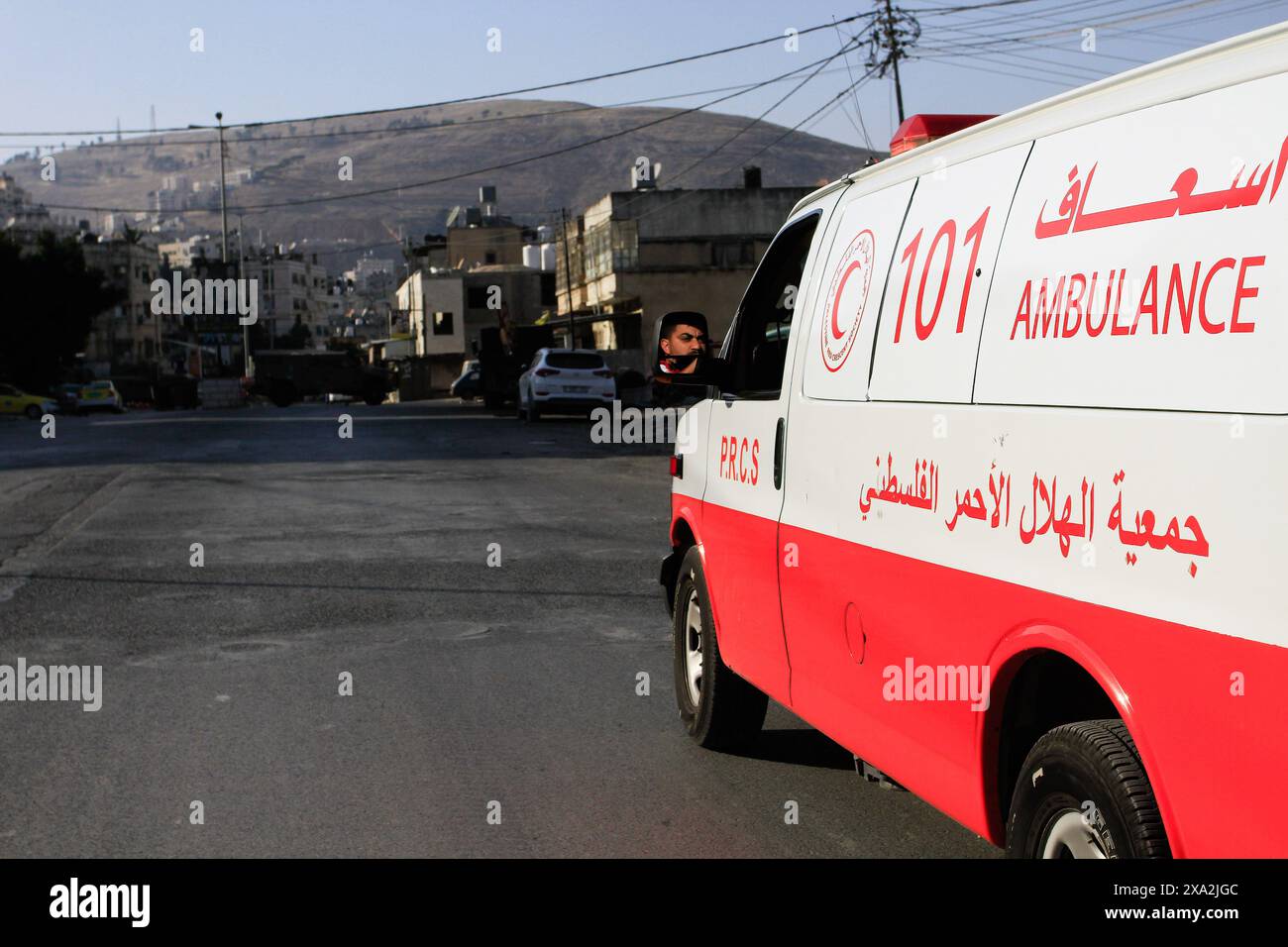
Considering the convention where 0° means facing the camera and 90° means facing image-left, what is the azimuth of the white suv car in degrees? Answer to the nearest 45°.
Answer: approximately 180°

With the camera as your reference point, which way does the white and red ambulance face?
facing away from the viewer and to the left of the viewer

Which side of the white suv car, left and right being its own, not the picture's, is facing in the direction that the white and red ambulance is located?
back

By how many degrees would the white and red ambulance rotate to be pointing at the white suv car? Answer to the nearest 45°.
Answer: approximately 45° to its right
